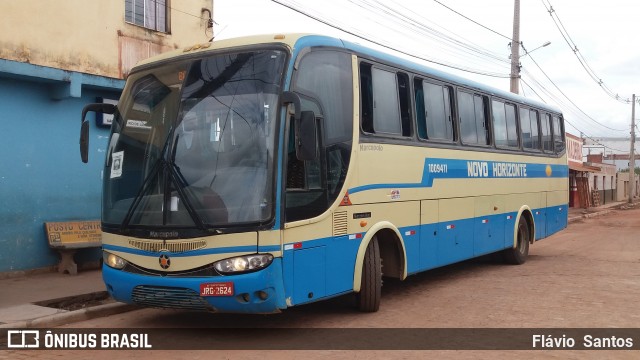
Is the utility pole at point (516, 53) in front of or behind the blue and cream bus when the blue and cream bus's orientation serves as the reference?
behind

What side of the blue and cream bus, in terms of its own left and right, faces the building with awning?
back
